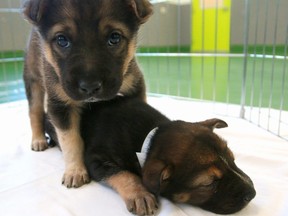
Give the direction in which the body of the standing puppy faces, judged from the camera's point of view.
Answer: toward the camera

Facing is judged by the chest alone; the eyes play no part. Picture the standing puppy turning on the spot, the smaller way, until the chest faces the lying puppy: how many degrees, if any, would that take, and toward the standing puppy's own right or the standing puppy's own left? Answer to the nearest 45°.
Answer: approximately 45° to the standing puppy's own left

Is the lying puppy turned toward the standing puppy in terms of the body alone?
no

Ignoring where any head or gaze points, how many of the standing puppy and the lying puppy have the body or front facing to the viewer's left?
0
